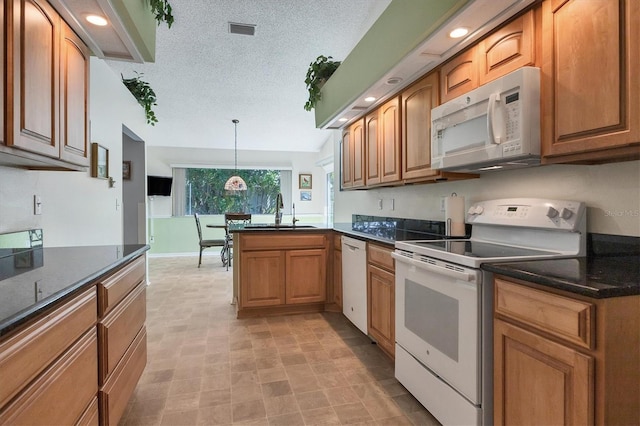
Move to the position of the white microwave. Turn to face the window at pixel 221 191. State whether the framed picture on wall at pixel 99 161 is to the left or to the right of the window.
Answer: left

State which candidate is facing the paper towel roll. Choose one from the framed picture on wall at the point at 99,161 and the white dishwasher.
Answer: the framed picture on wall

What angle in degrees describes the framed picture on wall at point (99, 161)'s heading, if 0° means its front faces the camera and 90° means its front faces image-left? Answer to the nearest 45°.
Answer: approximately 315°

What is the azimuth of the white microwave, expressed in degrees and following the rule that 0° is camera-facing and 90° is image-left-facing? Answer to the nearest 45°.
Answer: approximately 45°

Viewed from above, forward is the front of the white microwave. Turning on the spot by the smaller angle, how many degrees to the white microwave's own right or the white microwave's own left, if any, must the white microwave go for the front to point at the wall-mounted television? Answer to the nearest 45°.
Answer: approximately 90° to the white microwave's own right

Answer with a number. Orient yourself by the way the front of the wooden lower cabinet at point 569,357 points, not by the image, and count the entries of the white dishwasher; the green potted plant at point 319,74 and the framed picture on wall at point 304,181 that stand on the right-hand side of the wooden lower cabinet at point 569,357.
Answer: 3

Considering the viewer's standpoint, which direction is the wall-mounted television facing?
facing the viewer

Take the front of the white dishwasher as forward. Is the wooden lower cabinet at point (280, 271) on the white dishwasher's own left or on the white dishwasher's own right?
on the white dishwasher's own right

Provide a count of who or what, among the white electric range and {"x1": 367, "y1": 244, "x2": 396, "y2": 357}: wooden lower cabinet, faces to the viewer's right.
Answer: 0

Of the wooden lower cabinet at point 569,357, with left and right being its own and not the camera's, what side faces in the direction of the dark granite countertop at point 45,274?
front

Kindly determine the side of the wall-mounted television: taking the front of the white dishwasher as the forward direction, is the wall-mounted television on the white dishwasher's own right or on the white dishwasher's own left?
on the white dishwasher's own right

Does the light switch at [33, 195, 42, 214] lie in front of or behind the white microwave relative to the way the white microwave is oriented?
in front

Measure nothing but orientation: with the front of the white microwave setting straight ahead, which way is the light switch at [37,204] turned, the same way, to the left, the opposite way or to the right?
the opposite way

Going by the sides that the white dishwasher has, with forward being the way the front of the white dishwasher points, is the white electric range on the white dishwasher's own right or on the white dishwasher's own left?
on the white dishwasher's own left

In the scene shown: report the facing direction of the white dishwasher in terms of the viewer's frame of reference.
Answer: facing the viewer and to the left of the viewer
